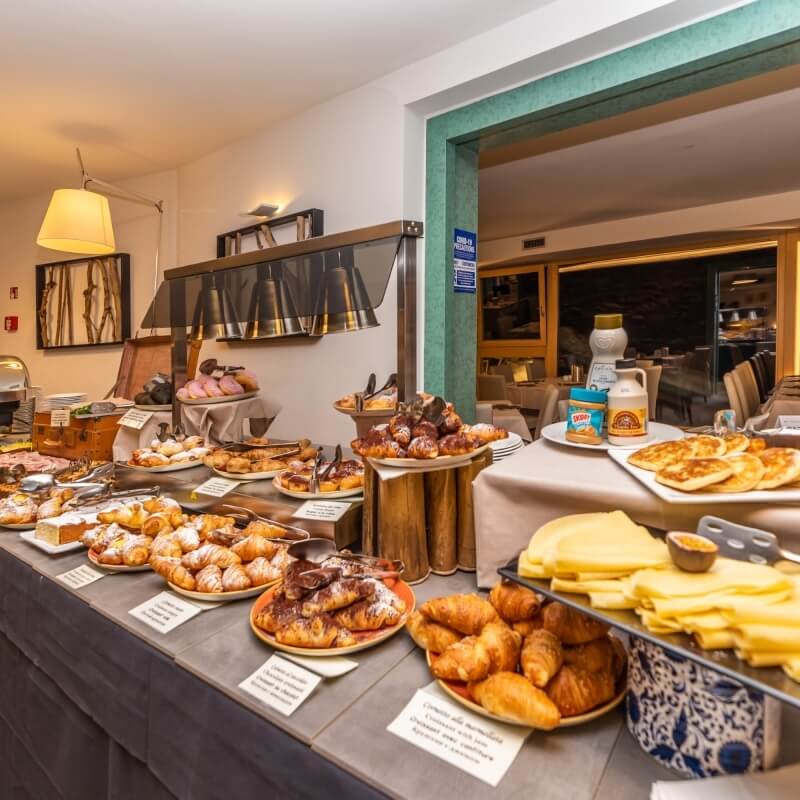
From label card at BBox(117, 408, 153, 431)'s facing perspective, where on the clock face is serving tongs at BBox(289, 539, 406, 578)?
The serving tongs is roughly at 10 o'clock from the label card.

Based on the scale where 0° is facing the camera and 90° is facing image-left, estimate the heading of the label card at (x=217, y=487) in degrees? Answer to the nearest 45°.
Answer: approximately 45°

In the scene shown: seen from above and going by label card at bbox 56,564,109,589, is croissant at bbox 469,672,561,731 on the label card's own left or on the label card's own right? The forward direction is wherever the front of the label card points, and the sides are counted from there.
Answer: on the label card's own left

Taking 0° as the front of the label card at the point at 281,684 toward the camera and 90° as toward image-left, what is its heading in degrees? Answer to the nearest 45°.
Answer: approximately 45°

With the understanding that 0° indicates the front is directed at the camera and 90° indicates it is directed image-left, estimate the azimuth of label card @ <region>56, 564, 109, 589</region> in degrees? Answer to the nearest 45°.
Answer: approximately 45°

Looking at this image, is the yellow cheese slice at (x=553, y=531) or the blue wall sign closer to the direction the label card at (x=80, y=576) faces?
the yellow cheese slice

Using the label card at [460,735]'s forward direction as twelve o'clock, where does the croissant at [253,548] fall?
The croissant is roughly at 3 o'clock from the label card.

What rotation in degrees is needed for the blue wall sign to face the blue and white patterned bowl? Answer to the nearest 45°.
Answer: approximately 45° to its right

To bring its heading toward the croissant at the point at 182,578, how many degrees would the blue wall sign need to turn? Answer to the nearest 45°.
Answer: approximately 45° to its right
